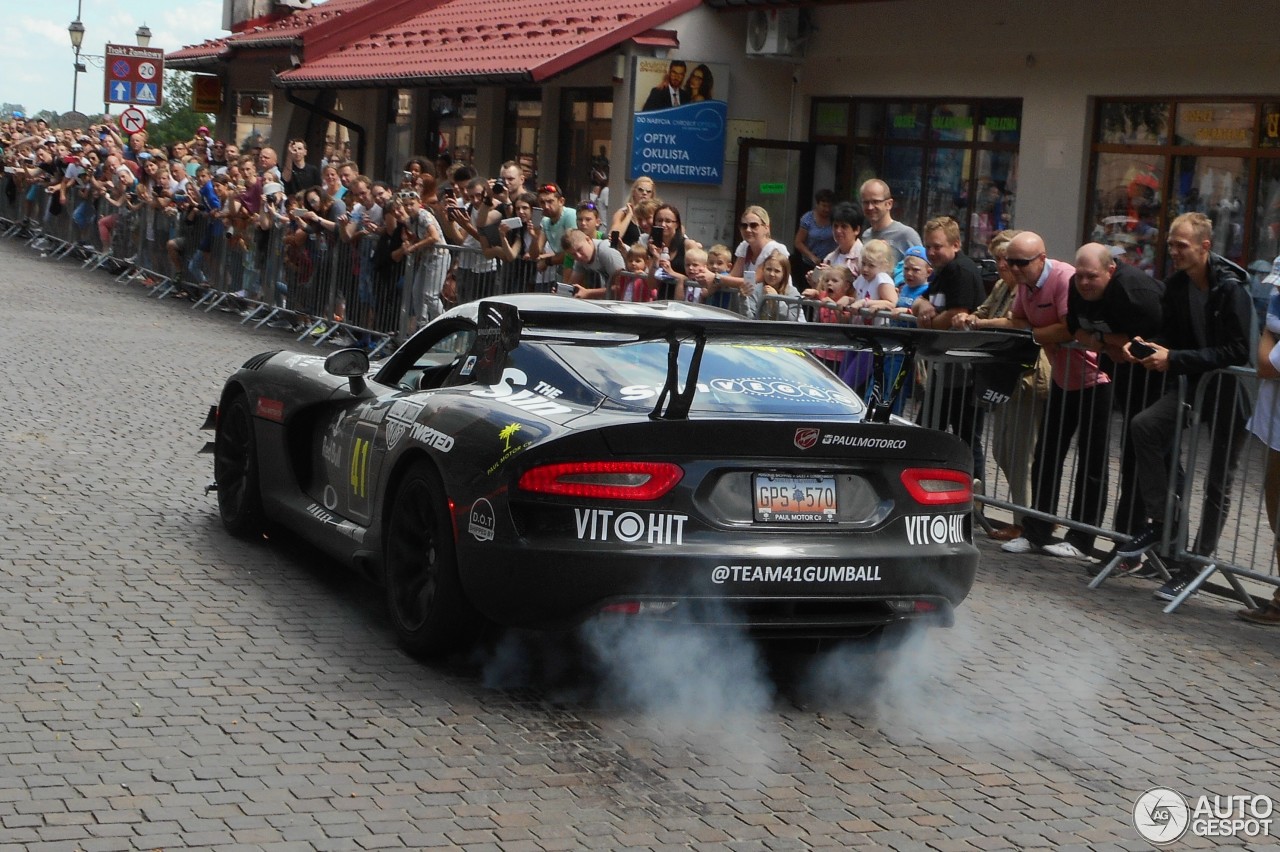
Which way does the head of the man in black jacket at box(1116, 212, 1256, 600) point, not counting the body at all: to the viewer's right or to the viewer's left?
to the viewer's left

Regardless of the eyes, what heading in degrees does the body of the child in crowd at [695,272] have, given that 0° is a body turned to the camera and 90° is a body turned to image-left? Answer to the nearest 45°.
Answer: approximately 45°

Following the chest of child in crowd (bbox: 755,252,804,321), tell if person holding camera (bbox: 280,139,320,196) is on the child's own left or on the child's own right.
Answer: on the child's own right

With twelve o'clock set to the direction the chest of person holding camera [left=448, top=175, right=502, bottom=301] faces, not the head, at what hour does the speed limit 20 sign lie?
The speed limit 20 sign is roughly at 4 o'clock from the person holding camera.

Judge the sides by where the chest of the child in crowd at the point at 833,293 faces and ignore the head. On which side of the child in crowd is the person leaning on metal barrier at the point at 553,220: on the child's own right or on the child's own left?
on the child's own right

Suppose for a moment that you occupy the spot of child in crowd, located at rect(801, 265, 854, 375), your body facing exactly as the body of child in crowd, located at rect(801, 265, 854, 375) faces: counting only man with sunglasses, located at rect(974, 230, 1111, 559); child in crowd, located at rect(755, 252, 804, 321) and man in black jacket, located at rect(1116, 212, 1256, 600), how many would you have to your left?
2

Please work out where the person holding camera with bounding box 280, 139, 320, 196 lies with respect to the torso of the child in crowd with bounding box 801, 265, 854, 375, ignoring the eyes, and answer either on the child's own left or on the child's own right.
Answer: on the child's own right

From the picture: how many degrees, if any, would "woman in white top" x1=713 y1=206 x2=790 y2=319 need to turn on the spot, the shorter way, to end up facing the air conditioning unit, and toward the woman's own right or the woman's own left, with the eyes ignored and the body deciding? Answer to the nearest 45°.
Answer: approximately 135° to the woman's own right

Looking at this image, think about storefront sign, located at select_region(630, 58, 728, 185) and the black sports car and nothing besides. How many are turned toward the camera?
1

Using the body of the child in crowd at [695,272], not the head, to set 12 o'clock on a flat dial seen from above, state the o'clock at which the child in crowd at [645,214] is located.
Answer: the child in crowd at [645,214] is roughly at 4 o'clock from the child in crowd at [695,272].
